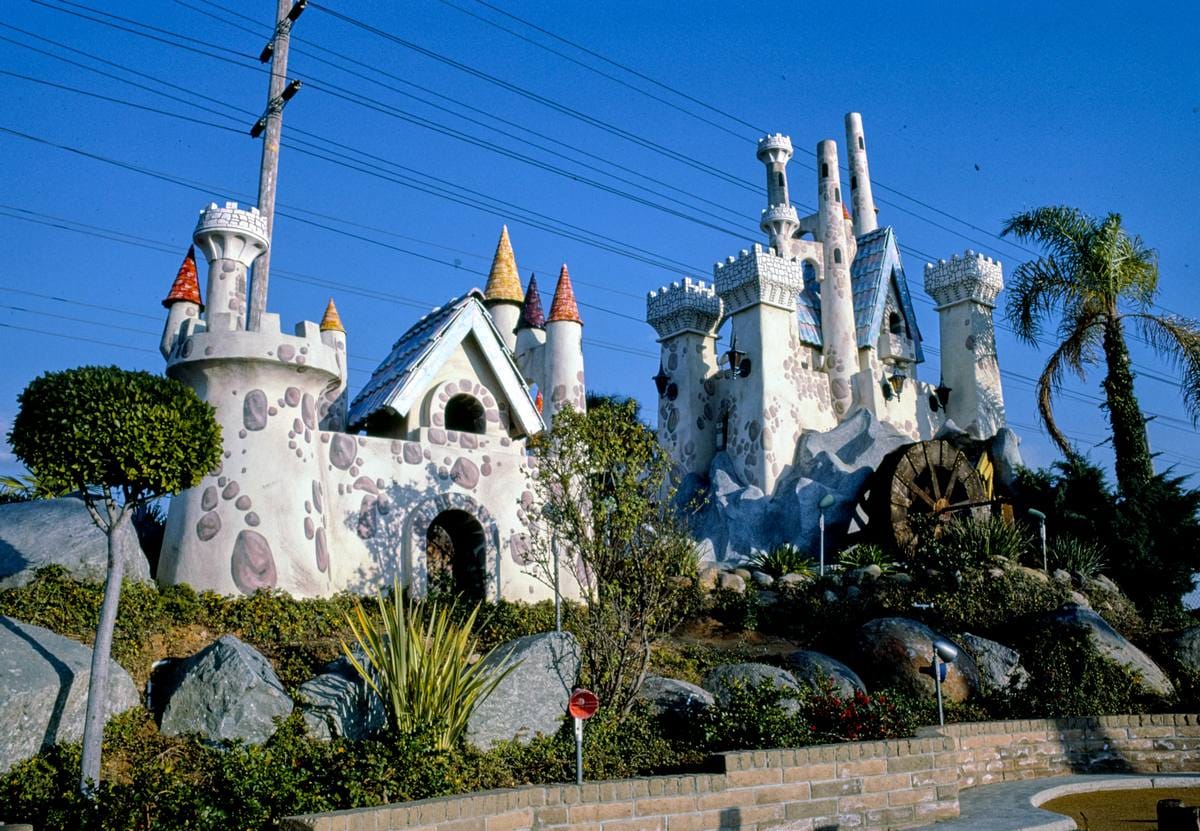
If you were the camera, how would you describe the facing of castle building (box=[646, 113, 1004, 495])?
facing the viewer and to the right of the viewer

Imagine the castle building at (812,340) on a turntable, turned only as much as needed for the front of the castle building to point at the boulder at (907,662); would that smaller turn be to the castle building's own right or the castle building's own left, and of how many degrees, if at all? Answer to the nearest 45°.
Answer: approximately 45° to the castle building's own right

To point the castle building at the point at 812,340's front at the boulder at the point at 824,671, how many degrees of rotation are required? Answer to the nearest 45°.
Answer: approximately 45° to its right

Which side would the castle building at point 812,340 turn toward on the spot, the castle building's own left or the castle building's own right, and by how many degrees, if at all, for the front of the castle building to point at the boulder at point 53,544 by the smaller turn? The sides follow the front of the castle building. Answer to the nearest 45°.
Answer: approximately 90° to the castle building's own right

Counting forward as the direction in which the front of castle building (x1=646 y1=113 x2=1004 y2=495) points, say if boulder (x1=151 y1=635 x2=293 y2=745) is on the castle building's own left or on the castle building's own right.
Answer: on the castle building's own right

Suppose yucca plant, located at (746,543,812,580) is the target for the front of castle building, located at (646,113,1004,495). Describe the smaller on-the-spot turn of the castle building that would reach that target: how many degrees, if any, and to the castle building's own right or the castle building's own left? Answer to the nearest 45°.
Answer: approximately 45° to the castle building's own right

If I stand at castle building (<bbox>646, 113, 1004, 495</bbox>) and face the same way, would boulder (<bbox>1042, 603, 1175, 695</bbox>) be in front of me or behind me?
in front

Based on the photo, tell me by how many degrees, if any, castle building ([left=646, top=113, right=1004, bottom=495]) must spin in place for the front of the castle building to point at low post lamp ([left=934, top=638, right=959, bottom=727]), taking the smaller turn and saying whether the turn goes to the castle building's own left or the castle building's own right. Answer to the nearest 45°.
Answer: approximately 45° to the castle building's own right

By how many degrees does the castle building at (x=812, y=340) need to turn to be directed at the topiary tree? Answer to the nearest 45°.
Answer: approximately 45° to its right

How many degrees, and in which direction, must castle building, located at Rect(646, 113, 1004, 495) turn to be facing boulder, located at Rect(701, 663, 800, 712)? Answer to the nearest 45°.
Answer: approximately 45° to its right

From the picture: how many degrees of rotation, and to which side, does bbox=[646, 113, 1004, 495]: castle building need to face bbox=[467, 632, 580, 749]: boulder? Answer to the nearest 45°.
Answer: approximately 45° to its right

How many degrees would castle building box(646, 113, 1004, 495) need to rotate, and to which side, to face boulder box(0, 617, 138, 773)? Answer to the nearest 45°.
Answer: approximately 45° to its right

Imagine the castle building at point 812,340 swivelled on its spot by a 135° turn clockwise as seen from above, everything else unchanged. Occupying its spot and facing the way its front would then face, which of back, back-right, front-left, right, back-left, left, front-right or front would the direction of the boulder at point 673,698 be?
left
